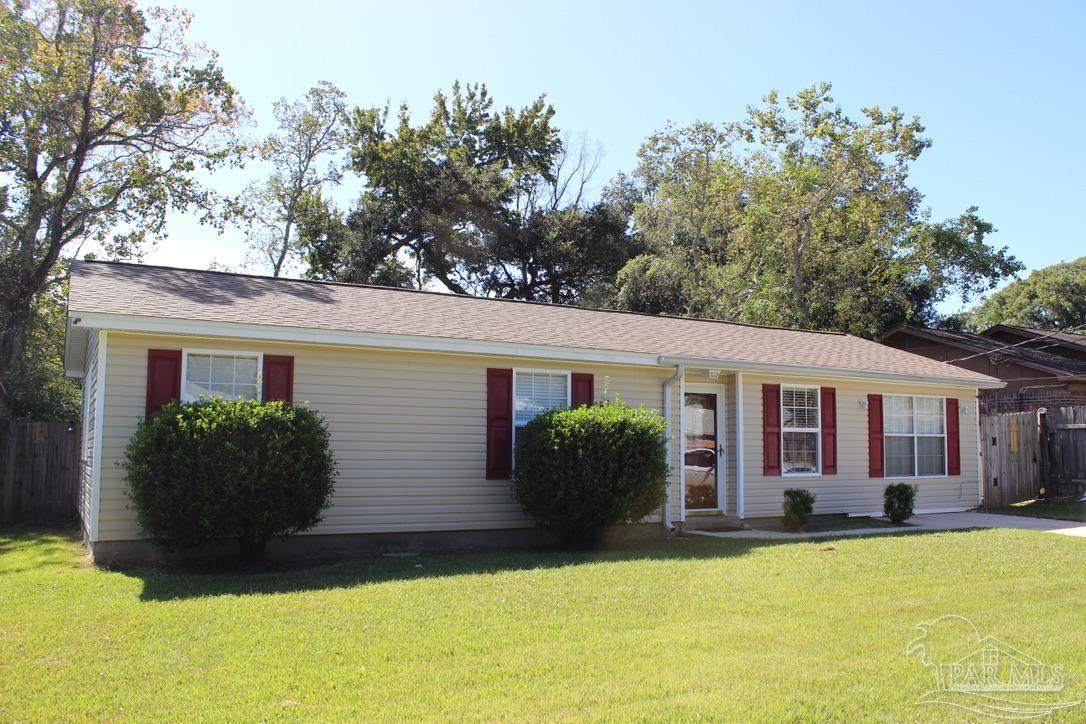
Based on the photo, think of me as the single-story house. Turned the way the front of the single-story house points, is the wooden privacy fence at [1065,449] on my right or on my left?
on my left

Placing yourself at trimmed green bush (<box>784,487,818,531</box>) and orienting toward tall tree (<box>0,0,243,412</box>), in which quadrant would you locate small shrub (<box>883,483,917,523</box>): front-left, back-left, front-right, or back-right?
back-right

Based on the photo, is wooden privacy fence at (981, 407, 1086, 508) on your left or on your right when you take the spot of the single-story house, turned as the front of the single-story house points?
on your left

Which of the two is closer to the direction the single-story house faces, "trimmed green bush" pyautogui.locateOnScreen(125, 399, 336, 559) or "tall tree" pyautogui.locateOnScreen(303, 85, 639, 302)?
the trimmed green bush

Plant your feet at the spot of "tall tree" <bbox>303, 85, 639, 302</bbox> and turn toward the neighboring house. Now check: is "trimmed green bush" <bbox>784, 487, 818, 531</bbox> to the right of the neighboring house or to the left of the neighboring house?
right

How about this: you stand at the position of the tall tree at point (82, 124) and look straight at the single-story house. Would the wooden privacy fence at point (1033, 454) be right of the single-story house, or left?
left

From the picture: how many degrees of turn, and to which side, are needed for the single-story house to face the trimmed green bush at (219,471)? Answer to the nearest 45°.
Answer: approximately 90° to its right

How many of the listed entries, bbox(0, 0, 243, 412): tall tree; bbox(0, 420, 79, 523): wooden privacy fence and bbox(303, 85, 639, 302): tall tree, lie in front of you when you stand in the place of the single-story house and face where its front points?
0

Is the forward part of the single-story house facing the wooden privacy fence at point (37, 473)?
no

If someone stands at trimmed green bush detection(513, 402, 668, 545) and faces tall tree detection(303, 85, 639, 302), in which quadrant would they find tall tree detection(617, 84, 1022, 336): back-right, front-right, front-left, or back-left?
front-right

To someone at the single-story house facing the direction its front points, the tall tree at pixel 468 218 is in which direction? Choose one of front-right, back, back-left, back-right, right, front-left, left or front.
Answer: back-left

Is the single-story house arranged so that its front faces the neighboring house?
no
